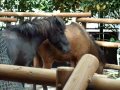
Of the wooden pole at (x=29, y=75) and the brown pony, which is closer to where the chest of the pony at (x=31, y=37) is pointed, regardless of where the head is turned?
the brown pony

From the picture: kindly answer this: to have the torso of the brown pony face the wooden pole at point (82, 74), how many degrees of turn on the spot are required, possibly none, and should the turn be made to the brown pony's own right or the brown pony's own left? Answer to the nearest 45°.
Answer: approximately 90° to the brown pony's own left

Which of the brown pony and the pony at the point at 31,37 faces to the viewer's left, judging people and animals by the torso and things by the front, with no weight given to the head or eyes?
the brown pony

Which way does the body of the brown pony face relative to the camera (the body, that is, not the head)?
to the viewer's left

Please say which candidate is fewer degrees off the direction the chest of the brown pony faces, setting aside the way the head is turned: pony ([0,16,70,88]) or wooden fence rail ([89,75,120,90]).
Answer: the pony

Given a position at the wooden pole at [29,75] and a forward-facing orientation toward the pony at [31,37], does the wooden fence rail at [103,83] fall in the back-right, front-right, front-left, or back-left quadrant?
back-right

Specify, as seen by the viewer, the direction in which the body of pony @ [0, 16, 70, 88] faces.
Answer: to the viewer's right

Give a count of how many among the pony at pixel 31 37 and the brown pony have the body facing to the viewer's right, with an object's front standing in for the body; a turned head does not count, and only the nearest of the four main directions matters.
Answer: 1

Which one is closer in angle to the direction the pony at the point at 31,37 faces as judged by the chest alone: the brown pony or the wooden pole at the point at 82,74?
the brown pony
